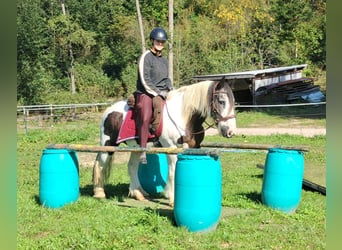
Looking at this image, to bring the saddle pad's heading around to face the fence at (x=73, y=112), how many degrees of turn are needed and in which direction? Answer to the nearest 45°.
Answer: approximately 90° to its left

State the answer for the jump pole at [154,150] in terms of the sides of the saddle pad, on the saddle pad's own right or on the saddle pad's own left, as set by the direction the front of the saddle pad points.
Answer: on the saddle pad's own right

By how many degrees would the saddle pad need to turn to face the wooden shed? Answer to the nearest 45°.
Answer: approximately 90° to its left

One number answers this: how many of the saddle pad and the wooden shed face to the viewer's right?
1

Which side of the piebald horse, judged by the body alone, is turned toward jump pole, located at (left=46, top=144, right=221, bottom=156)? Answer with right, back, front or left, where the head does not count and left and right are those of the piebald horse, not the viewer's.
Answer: right

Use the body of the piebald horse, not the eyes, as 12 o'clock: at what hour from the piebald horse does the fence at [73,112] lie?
The fence is roughly at 7 o'clock from the piebald horse.

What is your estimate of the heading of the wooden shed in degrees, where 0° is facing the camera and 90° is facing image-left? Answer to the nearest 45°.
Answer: approximately 45°

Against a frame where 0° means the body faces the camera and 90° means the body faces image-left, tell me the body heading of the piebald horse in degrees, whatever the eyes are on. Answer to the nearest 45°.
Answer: approximately 315°

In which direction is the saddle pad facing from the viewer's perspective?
to the viewer's right

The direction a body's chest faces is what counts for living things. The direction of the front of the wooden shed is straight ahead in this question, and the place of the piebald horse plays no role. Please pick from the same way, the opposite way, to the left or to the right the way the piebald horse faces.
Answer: to the left

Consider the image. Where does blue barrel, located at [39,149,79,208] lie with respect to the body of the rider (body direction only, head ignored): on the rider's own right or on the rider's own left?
on the rider's own right
